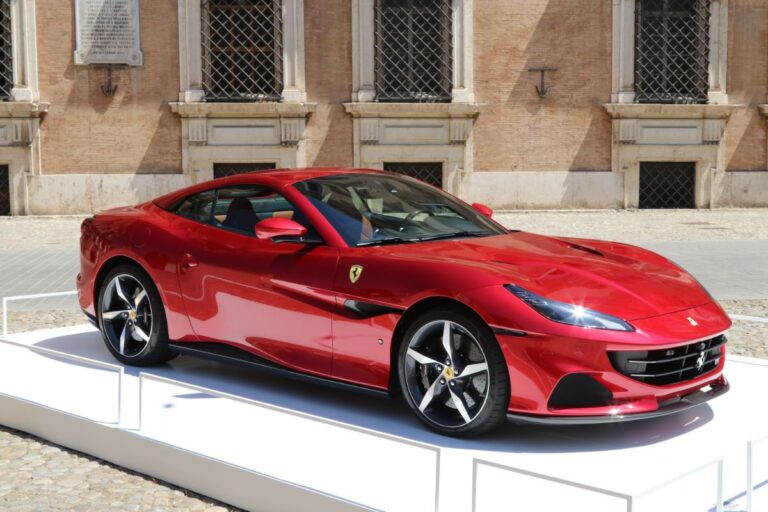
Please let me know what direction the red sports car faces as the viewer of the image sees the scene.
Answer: facing the viewer and to the right of the viewer

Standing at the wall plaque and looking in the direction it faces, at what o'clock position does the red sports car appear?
The red sports car is roughly at 12 o'clock from the wall plaque.

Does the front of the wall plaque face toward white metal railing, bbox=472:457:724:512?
yes

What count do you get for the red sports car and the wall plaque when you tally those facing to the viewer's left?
0

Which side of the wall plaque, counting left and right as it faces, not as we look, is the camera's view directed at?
front

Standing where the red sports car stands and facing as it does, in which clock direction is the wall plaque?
The wall plaque is roughly at 7 o'clock from the red sports car.

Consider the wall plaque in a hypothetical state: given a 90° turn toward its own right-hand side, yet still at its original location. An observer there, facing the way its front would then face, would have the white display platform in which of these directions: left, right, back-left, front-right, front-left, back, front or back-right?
left
